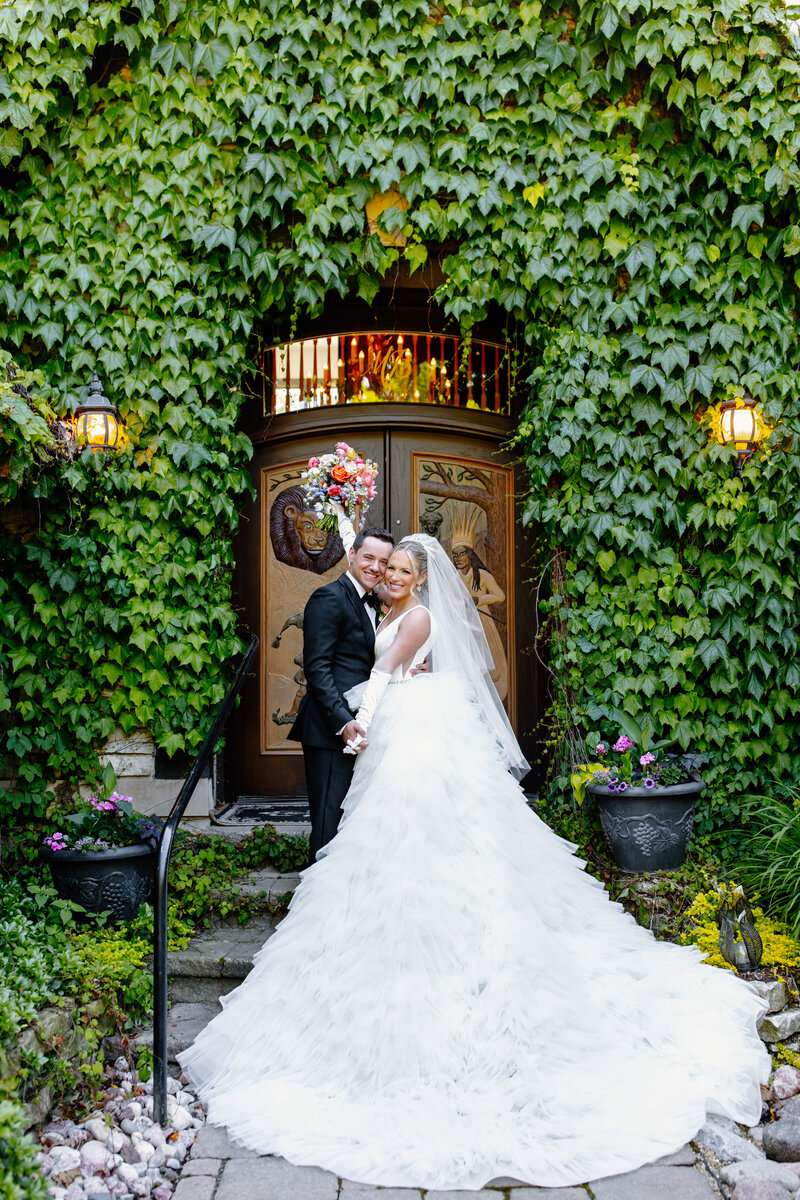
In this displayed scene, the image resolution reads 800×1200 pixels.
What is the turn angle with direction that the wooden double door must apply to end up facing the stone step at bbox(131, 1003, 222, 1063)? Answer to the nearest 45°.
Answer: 0° — it already faces it

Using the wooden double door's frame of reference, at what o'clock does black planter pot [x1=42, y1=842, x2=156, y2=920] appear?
The black planter pot is roughly at 1 o'clock from the wooden double door.

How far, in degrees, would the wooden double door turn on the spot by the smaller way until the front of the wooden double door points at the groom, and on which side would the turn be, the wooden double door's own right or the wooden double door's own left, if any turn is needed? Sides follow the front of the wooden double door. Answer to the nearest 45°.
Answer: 0° — it already faces them

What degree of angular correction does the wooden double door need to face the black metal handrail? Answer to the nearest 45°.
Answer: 0° — it already faces it

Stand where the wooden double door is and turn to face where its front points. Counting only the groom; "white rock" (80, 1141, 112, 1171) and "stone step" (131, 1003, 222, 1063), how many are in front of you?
3

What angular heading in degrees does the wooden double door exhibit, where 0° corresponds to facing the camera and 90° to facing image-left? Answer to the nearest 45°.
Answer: approximately 0°
